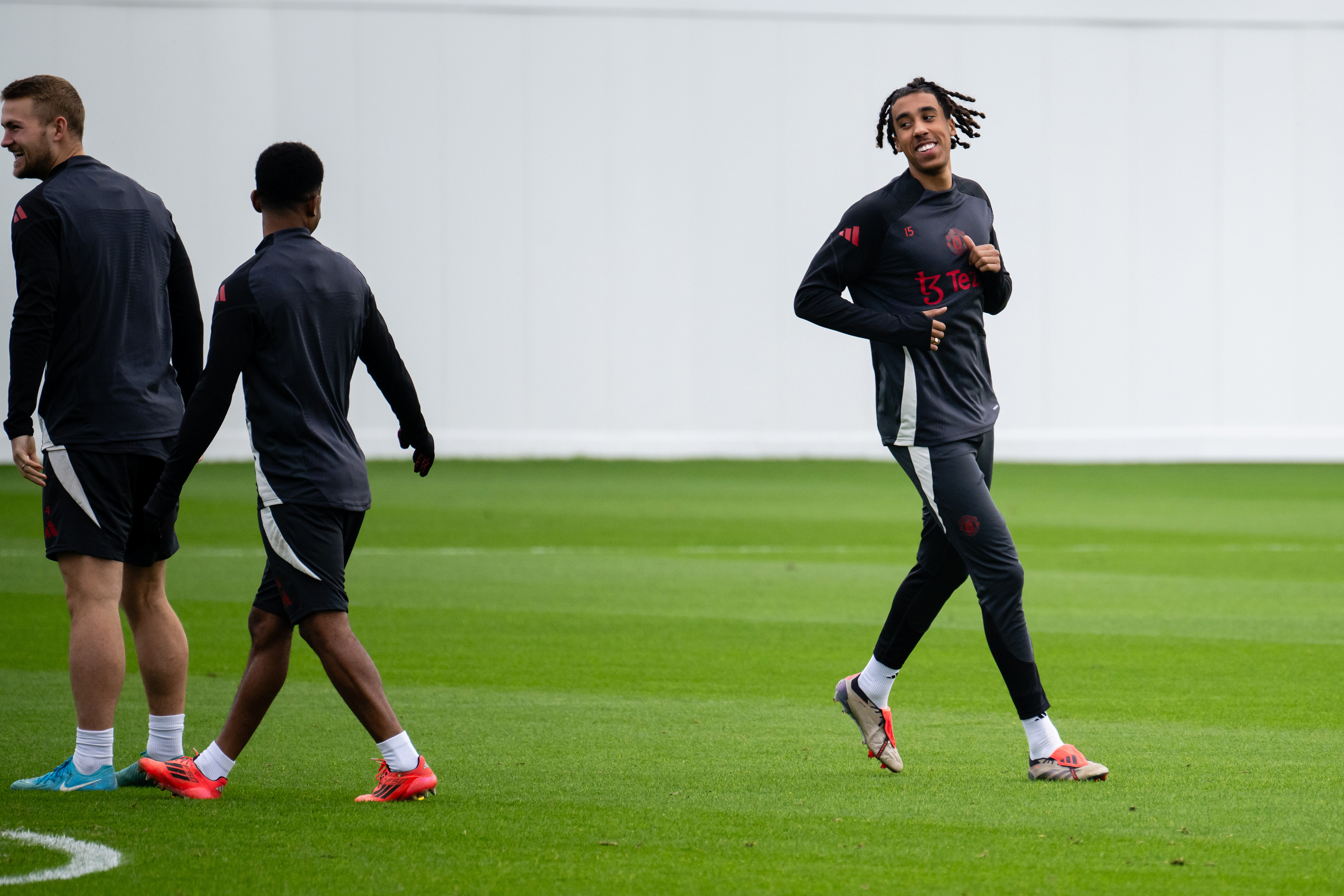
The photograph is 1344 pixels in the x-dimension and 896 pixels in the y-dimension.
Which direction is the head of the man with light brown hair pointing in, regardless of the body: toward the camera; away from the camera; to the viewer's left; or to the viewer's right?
to the viewer's left

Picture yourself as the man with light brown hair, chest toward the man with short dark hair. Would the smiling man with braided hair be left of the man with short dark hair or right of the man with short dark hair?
left

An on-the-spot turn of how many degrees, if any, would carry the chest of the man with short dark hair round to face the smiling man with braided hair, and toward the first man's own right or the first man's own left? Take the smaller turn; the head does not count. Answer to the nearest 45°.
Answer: approximately 135° to the first man's own right

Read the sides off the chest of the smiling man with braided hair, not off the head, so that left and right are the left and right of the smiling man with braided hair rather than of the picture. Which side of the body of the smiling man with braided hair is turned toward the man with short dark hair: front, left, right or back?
right

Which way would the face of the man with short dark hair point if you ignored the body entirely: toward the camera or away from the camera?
away from the camera

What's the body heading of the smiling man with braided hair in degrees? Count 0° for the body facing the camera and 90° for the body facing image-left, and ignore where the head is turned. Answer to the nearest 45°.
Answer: approximately 315°

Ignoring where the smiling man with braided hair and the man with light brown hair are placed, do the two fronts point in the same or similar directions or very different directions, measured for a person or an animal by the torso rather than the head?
very different directions

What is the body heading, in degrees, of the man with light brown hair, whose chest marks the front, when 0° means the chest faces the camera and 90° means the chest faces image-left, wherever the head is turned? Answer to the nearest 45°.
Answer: approximately 135°

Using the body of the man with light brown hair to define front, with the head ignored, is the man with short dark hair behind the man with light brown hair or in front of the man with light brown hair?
behind

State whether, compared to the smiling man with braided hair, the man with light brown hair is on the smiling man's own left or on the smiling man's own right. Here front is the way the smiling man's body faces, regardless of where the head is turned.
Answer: on the smiling man's own right
